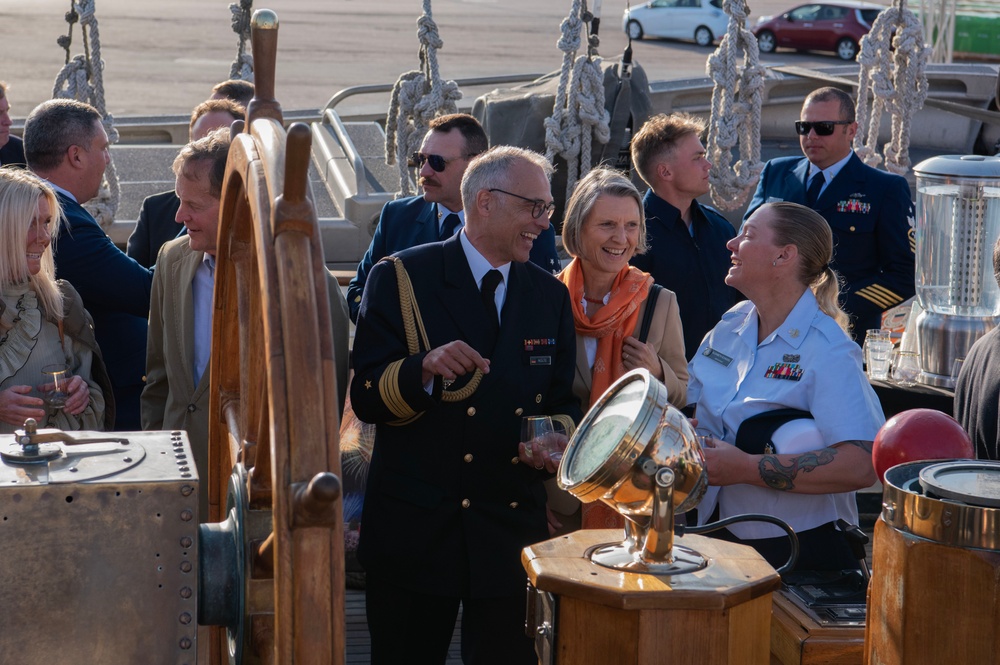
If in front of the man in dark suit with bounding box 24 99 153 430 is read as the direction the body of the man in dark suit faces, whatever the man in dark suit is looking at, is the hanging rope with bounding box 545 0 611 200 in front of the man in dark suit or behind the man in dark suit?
in front

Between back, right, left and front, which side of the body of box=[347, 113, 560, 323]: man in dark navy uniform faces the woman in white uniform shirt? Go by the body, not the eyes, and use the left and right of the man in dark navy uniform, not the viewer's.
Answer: left

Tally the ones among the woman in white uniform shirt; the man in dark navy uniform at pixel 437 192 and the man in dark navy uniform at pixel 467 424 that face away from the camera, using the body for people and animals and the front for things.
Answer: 0

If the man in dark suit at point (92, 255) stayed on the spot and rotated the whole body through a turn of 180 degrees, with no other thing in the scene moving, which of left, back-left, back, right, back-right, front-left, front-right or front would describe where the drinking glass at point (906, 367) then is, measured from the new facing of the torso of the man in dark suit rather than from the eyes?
back-left

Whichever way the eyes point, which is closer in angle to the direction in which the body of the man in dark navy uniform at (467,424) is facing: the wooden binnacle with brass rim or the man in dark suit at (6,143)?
the wooden binnacle with brass rim

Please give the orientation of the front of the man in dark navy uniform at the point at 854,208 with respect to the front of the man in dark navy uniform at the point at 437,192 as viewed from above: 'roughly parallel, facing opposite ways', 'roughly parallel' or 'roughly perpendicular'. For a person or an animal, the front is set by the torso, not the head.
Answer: roughly parallel

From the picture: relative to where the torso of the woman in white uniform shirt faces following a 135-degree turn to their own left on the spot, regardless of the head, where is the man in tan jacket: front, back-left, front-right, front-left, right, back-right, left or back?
back

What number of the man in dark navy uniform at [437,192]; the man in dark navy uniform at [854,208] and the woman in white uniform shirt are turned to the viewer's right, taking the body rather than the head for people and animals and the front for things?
0

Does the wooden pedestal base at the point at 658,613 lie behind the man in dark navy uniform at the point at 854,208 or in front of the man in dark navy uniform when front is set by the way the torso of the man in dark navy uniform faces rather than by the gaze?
in front

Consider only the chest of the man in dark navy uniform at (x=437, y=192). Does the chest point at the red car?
no

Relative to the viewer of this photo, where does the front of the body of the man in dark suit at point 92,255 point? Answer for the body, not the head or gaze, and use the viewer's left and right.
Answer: facing away from the viewer and to the right of the viewer

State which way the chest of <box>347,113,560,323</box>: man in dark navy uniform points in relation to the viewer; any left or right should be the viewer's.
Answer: facing the viewer and to the left of the viewer

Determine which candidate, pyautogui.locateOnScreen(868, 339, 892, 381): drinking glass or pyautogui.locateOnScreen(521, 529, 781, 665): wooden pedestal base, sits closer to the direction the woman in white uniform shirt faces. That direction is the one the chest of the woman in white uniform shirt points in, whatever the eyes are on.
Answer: the wooden pedestal base

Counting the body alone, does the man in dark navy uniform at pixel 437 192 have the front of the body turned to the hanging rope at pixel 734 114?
no
